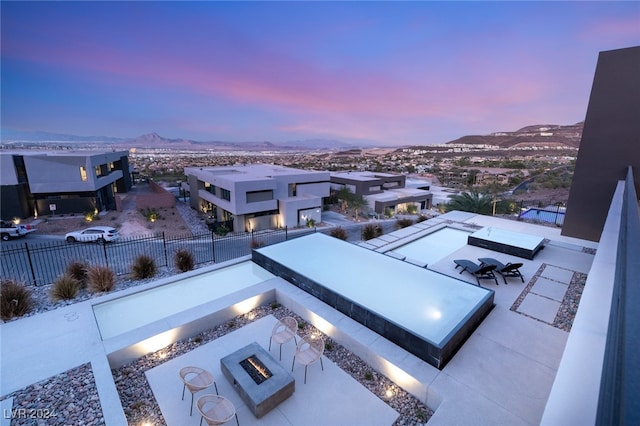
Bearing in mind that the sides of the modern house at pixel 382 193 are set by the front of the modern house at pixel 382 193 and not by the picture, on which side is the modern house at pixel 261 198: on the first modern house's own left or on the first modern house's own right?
on the first modern house's own right

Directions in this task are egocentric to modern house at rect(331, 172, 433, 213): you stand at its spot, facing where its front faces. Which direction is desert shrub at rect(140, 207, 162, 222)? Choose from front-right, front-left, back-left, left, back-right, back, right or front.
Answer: right

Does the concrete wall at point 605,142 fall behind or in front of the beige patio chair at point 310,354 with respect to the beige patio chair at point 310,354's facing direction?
behind

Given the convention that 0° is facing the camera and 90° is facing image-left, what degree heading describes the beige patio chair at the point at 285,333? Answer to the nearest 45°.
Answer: approximately 45°

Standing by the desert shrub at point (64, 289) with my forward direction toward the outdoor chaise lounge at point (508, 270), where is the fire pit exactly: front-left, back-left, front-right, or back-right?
front-right

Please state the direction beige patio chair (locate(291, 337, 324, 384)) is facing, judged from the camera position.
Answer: facing the viewer and to the left of the viewer

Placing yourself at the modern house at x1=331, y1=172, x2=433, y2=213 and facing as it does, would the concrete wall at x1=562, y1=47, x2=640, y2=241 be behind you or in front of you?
in front

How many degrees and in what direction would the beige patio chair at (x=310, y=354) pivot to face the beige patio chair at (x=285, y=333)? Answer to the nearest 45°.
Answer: approximately 90° to its right
